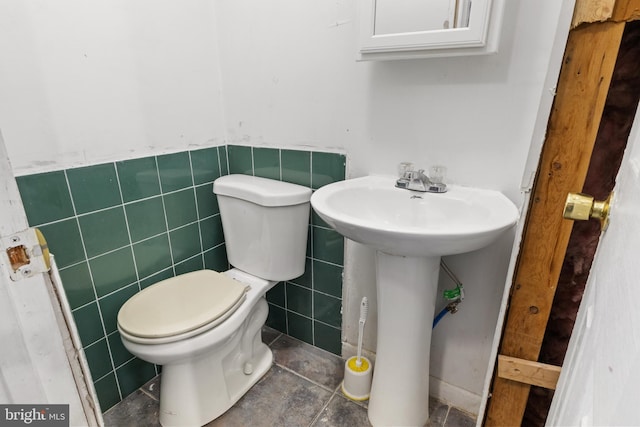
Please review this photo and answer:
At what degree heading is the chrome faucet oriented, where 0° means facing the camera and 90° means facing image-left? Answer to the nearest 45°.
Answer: approximately 0°

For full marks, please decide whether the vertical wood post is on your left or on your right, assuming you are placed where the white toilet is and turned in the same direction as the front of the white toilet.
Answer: on your left

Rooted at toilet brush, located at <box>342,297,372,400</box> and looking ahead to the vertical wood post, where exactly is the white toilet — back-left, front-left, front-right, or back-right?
back-right

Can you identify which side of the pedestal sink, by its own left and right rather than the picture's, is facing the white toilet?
right

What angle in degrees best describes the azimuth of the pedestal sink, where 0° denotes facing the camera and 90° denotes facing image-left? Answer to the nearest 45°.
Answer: approximately 0°
